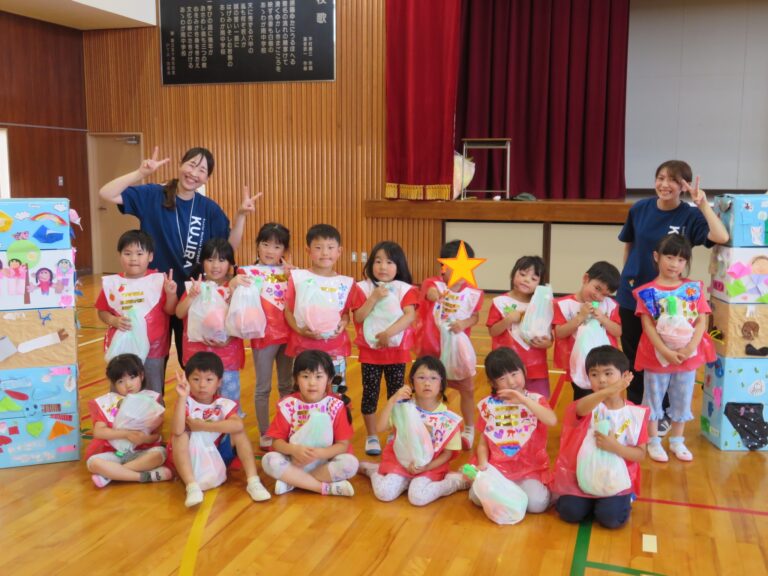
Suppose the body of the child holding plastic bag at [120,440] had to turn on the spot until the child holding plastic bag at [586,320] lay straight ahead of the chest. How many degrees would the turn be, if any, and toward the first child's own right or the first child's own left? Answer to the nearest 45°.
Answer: approximately 90° to the first child's own left

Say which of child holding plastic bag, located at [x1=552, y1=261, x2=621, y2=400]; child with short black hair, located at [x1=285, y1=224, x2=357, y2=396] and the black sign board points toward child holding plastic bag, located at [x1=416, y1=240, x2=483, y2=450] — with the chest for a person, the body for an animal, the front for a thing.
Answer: the black sign board

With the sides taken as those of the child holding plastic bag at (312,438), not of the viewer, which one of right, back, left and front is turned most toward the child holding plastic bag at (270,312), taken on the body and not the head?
back

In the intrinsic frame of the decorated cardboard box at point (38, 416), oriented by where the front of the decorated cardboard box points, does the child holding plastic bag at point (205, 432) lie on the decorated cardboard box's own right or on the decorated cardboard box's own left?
on the decorated cardboard box's own left

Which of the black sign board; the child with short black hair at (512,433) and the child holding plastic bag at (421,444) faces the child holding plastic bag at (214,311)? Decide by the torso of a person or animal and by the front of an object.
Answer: the black sign board

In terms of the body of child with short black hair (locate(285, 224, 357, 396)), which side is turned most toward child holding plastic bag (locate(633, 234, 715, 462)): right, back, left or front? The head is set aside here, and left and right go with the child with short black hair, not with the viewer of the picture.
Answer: left

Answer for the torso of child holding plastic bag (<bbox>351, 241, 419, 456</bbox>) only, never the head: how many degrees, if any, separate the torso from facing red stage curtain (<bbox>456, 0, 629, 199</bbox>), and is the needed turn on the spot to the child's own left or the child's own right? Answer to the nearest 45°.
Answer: approximately 180°
